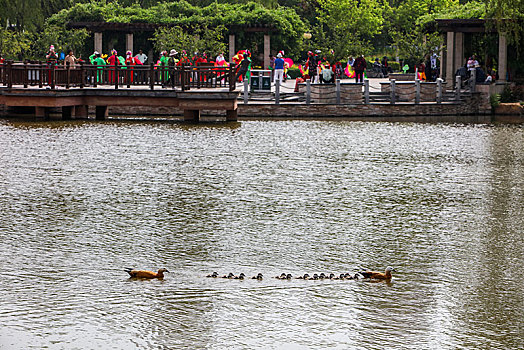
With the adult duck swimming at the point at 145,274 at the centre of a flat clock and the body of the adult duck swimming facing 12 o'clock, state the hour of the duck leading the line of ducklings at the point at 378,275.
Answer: The duck leading the line of ducklings is roughly at 12 o'clock from the adult duck swimming.

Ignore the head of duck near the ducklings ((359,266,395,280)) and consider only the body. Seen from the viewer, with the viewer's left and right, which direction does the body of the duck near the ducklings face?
facing to the right of the viewer

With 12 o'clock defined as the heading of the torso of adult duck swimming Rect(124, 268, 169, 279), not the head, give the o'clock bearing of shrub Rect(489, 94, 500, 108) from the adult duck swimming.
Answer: The shrub is roughly at 10 o'clock from the adult duck swimming.

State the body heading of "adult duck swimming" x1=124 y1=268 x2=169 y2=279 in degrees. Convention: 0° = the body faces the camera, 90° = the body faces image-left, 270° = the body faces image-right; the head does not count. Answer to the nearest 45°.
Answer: approximately 270°

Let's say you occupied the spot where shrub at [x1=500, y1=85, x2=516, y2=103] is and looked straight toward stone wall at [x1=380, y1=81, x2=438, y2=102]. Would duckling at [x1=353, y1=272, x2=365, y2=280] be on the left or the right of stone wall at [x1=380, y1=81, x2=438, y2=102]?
left

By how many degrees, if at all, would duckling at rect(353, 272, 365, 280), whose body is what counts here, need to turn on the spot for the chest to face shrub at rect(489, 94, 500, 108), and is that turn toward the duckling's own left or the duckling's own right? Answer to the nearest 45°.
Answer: approximately 90° to the duckling's own left

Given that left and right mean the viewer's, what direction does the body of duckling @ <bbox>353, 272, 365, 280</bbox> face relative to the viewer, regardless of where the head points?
facing to the right of the viewer

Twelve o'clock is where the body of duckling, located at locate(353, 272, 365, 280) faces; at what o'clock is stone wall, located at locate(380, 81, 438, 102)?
The stone wall is roughly at 9 o'clock from the duckling.
